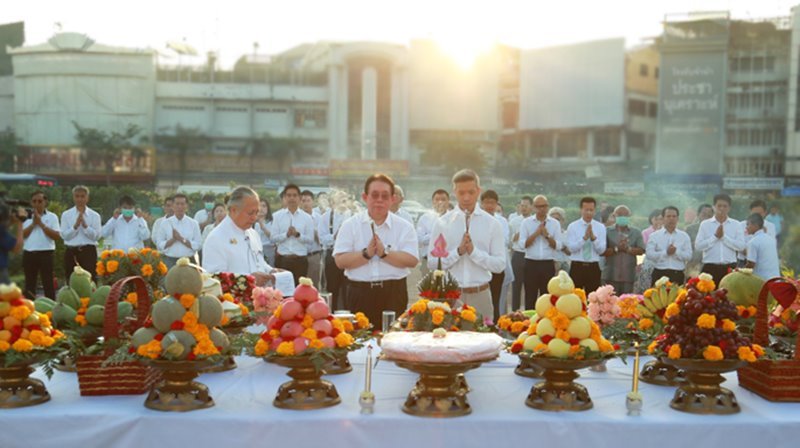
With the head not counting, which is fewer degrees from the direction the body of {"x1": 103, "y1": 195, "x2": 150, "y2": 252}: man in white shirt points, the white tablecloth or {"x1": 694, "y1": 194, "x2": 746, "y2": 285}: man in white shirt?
the white tablecloth

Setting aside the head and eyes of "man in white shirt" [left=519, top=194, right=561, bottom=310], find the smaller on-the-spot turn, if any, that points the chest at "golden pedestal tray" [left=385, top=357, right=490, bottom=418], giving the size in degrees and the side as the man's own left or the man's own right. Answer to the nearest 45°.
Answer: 0° — they already face it

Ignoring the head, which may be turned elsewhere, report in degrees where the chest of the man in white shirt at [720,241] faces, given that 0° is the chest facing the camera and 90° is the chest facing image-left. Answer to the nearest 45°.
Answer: approximately 0°

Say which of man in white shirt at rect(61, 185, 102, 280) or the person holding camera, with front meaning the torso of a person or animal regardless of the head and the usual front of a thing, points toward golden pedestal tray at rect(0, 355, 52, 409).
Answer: the man in white shirt

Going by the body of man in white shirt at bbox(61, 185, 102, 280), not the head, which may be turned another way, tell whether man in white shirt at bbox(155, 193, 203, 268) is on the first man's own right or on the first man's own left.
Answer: on the first man's own left

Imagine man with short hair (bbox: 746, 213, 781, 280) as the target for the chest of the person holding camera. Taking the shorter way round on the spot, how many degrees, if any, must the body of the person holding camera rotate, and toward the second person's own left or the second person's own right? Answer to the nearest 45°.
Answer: approximately 45° to the second person's own left

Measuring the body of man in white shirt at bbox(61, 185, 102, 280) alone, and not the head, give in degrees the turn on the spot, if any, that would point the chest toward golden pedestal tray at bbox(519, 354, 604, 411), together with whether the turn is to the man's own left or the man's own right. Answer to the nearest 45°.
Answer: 0° — they already face it

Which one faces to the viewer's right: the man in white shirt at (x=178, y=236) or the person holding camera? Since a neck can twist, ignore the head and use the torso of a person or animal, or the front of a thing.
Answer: the person holding camera

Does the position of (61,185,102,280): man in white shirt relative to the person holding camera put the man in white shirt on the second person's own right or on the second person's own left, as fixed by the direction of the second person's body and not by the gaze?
on the second person's own left
